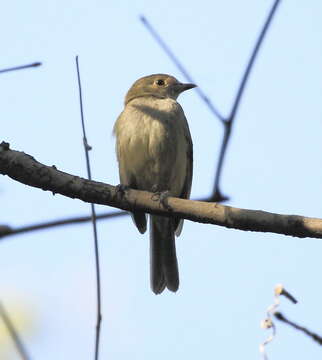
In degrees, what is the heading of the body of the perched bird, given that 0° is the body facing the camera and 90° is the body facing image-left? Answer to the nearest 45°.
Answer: approximately 0°
